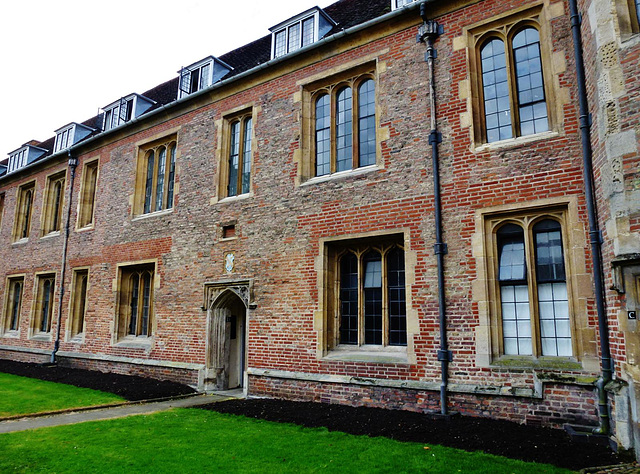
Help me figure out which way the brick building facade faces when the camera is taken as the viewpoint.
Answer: facing the viewer and to the left of the viewer
